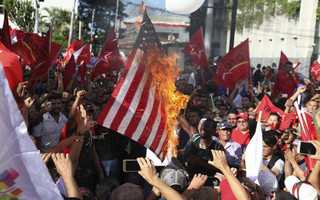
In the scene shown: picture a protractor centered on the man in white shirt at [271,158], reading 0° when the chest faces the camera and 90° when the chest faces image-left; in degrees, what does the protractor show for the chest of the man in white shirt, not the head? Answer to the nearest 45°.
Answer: approximately 45°

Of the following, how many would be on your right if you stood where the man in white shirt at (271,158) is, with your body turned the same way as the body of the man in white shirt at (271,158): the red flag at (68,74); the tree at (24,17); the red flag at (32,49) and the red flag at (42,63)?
4

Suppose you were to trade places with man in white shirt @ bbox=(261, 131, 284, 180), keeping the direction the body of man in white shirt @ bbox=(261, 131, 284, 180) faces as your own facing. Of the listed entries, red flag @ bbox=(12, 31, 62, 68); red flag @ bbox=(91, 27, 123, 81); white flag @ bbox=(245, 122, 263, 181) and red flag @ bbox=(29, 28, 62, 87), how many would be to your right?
3

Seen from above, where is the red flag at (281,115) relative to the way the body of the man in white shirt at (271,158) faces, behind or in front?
behind

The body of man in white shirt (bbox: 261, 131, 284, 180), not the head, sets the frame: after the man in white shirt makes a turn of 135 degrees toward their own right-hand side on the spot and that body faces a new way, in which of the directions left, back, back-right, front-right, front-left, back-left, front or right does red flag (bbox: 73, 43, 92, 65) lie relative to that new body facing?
front-left

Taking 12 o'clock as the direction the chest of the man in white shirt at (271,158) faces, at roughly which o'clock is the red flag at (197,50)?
The red flag is roughly at 4 o'clock from the man in white shirt.

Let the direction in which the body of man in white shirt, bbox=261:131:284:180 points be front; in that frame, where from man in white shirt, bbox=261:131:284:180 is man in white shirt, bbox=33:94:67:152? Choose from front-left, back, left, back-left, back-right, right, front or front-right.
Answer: front-right

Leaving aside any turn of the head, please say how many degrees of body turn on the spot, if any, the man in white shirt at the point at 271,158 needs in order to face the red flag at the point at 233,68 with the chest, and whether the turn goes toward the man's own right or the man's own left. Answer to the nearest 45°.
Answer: approximately 135° to the man's own right

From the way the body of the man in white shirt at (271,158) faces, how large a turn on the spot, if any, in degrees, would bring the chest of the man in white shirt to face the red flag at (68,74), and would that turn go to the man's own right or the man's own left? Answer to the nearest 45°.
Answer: approximately 90° to the man's own right

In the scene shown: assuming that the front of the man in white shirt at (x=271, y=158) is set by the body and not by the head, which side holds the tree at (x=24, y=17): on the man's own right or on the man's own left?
on the man's own right
